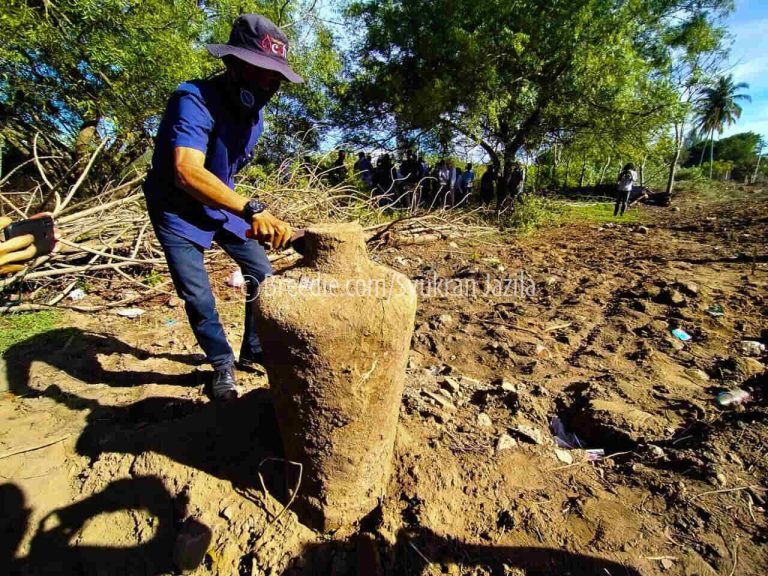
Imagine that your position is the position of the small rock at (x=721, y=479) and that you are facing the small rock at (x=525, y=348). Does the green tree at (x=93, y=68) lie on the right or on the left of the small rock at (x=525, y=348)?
left

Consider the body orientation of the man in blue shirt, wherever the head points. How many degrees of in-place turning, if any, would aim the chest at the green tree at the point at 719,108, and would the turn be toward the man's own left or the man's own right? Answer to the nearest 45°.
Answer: approximately 90° to the man's own left

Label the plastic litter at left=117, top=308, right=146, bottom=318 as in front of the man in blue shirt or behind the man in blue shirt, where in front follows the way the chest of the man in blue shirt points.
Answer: behind

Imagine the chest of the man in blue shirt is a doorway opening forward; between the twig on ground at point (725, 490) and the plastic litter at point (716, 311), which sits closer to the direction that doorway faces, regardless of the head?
the twig on ground

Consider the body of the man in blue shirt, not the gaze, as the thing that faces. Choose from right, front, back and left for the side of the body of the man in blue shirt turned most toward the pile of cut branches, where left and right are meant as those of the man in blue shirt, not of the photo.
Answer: back

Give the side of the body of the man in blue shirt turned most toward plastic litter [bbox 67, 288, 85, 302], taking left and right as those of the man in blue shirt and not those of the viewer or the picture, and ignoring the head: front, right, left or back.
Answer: back

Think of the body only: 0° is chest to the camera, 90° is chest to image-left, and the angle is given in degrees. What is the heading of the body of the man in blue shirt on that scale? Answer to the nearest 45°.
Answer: approximately 315°

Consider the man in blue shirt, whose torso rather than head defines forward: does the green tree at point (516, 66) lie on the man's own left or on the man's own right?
on the man's own left

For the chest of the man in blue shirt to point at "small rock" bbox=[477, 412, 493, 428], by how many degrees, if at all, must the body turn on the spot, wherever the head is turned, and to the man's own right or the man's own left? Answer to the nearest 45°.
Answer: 0° — they already face it

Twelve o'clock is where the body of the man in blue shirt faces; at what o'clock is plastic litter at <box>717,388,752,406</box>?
The plastic litter is roughly at 11 o'clock from the man in blue shirt.

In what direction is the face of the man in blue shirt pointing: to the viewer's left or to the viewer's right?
to the viewer's right
